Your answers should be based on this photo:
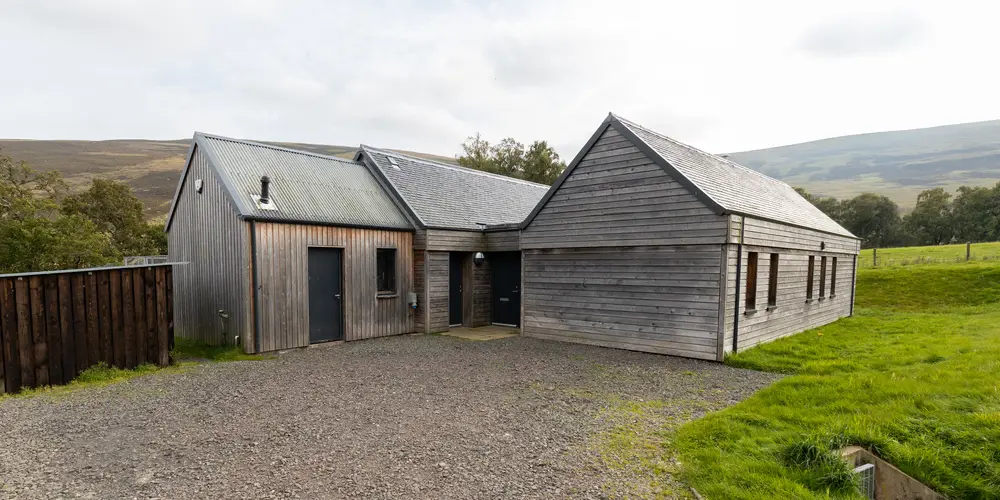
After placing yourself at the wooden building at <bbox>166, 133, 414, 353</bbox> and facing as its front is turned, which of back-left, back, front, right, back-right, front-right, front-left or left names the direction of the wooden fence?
right

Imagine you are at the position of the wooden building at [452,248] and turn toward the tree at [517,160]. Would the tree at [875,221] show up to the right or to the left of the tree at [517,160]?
right

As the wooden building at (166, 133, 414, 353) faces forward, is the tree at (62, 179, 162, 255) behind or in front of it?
behind

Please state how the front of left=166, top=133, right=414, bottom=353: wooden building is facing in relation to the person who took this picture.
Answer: facing the viewer and to the right of the viewer

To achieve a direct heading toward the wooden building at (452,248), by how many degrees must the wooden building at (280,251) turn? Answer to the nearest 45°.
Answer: approximately 45° to its left

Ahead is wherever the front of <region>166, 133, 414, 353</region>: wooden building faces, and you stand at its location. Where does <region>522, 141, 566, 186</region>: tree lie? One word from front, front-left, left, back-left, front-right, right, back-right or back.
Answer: left

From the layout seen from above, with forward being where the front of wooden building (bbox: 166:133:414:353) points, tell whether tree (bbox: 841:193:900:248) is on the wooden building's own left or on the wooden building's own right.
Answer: on the wooden building's own left

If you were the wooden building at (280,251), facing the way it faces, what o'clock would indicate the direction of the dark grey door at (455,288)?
The dark grey door is roughly at 10 o'clock from the wooden building.

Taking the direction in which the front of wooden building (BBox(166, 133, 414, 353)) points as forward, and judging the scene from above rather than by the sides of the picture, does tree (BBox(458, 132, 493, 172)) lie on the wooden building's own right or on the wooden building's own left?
on the wooden building's own left
